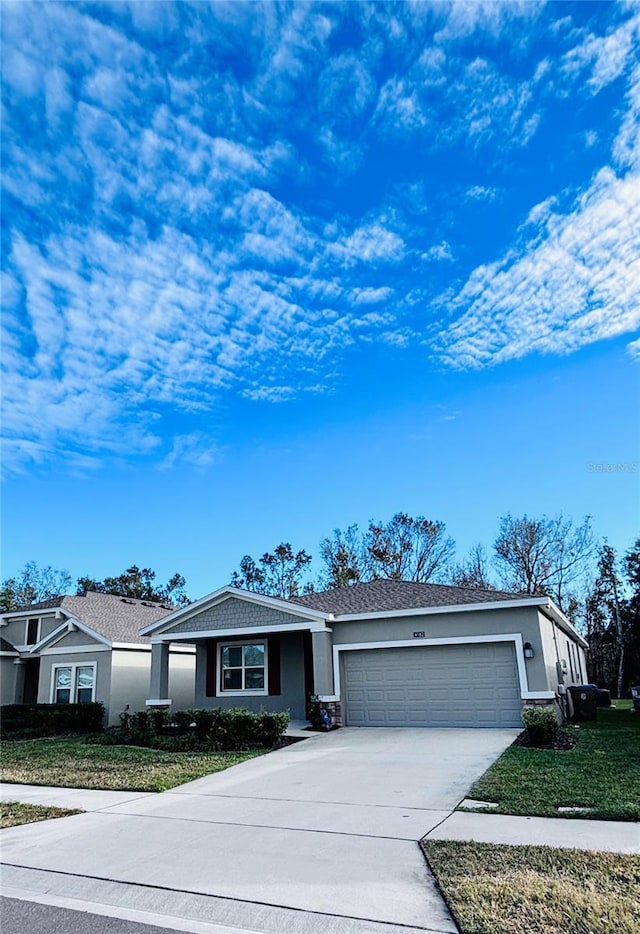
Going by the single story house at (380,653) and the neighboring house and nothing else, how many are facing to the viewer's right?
0

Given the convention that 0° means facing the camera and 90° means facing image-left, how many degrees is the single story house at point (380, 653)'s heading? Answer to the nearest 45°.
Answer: approximately 45°

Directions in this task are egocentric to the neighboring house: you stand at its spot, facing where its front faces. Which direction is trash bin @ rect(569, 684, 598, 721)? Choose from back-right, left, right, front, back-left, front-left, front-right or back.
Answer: left

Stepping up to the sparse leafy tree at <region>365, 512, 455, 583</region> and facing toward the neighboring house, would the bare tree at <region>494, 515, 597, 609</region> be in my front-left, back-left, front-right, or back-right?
back-left

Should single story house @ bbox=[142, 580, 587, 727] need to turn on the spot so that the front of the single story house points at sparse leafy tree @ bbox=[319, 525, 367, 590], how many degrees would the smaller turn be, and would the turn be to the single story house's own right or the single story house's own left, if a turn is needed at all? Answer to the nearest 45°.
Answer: approximately 135° to the single story house's own right

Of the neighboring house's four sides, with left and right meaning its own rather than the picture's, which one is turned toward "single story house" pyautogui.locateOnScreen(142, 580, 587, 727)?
left

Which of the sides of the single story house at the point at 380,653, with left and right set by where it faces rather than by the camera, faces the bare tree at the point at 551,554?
back

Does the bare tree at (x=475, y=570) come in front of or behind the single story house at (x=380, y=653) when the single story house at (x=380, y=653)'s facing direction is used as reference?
behind

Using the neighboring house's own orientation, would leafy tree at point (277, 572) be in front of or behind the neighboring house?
behind

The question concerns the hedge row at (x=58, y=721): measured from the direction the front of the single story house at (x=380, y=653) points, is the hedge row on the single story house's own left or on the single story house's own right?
on the single story house's own right

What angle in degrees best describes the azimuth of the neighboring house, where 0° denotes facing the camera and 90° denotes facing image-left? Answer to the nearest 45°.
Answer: approximately 45°

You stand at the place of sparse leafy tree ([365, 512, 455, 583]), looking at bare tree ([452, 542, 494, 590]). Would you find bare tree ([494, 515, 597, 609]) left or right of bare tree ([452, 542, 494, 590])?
right

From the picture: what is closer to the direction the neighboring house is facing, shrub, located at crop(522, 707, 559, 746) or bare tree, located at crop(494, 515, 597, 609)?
the shrub

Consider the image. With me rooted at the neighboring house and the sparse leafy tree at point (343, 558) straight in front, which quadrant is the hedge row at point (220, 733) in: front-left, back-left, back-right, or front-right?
back-right
